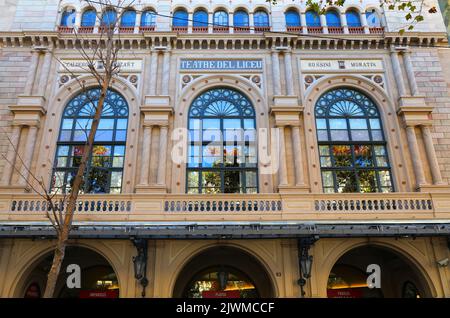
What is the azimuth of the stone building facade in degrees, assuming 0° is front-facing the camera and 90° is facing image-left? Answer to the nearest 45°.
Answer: approximately 0°
